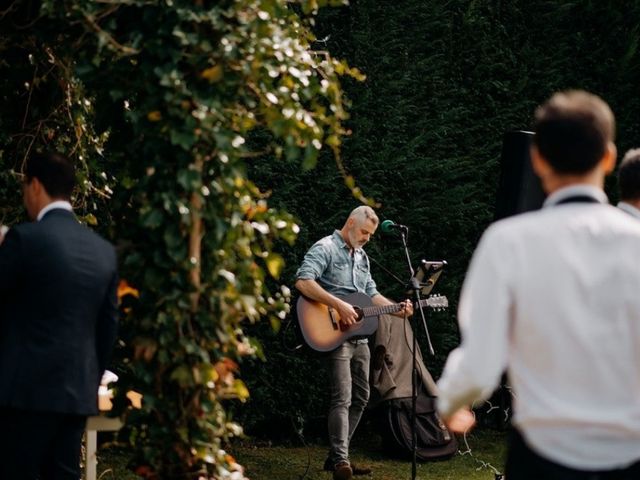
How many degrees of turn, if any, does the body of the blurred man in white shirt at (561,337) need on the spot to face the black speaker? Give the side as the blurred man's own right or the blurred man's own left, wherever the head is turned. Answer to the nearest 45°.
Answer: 0° — they already face it

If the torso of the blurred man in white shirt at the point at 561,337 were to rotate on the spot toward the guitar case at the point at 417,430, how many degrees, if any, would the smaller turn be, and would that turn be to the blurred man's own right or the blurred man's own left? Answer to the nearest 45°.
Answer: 0° — they already face it

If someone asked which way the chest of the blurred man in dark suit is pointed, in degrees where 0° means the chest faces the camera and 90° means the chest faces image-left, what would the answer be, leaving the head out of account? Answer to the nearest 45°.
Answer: approximately 135°

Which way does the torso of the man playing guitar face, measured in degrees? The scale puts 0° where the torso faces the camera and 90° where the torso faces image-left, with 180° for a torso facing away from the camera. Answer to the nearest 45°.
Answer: approximately 315°

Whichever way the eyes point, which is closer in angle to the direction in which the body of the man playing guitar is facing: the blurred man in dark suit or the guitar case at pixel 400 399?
the blurred man in dark suit

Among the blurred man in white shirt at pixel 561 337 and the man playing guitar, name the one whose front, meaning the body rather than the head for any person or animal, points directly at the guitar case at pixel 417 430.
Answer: the blurred man in white shirt

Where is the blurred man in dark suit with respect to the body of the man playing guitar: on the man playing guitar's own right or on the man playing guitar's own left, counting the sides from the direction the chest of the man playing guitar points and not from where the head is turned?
on the man playing guitar's own right

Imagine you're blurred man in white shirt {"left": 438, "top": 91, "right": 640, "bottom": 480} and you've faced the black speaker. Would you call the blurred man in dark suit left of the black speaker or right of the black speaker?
left

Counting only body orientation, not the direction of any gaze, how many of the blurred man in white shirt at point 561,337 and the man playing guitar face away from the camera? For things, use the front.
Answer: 1

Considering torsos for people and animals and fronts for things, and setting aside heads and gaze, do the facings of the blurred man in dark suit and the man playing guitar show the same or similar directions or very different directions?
very different directions

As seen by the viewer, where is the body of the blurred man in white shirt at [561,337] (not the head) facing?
away from the camera

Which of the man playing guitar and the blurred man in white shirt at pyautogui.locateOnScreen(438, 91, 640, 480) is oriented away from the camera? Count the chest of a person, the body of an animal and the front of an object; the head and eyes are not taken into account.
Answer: the blurred man in white shirt

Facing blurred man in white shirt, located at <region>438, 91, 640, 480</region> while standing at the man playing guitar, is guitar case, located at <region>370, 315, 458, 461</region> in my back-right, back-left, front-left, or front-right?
back-left

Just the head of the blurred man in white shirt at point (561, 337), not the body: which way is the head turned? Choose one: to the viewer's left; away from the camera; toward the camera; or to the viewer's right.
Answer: away from the camera
